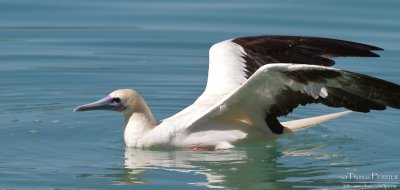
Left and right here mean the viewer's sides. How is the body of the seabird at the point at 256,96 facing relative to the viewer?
facing to the left of the viewer
